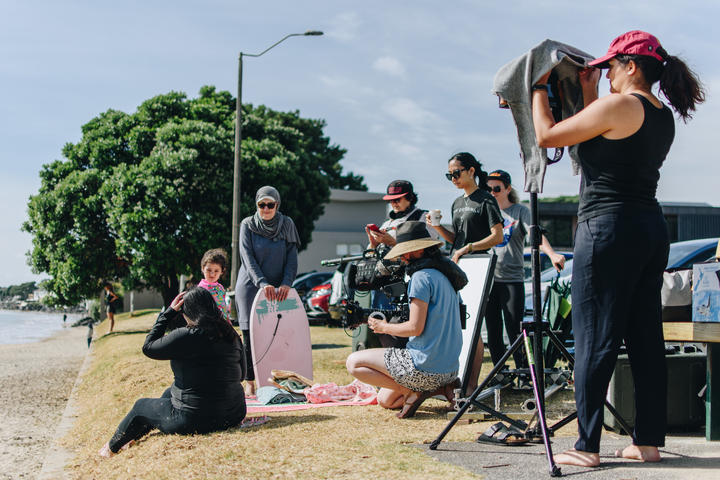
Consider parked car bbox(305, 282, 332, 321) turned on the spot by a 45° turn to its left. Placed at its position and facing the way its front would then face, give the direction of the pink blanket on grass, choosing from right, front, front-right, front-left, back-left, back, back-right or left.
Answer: front

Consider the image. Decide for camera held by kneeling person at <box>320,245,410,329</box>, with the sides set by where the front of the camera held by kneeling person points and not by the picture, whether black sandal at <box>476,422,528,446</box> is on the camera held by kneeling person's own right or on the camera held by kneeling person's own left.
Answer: on the camera held by kneeling person's own left

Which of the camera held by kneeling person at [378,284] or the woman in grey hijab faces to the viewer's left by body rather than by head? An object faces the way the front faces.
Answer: the camera held by kneeling person

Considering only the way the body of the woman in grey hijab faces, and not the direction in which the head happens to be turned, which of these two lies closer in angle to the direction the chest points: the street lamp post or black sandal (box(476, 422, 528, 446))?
the black sandal

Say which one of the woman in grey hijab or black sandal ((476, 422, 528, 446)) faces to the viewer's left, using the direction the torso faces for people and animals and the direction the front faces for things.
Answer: the black sandal

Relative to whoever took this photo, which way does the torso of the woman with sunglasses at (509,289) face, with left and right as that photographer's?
facing the viewer and to the left of the viewer

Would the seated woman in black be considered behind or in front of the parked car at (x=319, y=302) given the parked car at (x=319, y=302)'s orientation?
in front

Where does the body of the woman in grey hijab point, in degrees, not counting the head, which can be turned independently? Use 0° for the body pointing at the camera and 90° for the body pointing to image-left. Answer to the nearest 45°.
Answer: approximately 0°

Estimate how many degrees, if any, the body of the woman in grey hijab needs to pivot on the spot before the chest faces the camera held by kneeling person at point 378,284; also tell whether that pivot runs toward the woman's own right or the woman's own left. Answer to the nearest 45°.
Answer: approximately 45° to the woman's own left

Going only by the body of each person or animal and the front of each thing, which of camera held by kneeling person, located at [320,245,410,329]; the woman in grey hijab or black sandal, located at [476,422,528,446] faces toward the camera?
the woman in grey hijab
